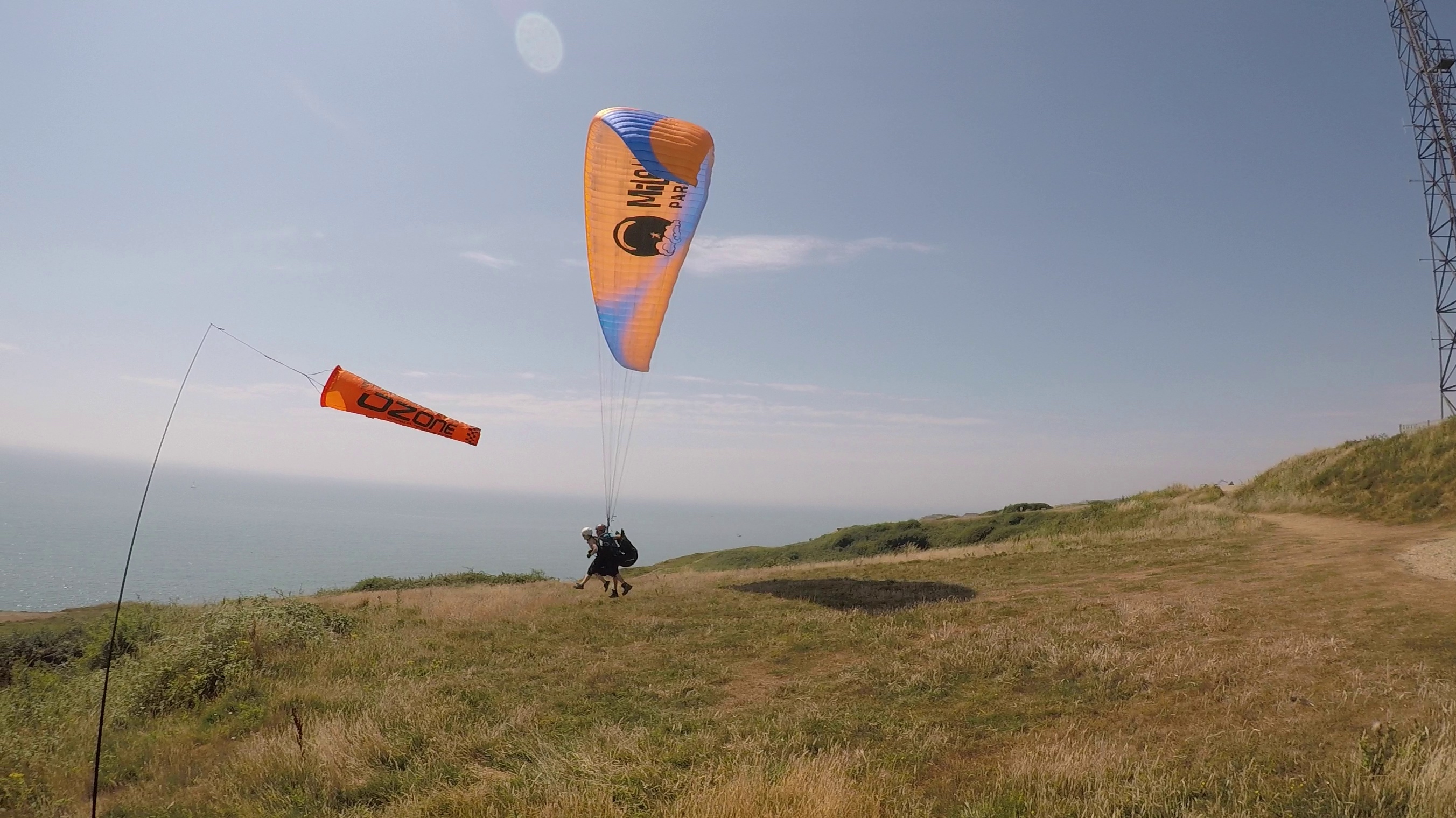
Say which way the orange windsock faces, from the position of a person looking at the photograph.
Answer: facing to the left of the viewer

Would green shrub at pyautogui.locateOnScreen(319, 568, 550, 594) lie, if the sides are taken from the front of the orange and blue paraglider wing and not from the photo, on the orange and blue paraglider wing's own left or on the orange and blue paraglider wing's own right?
on the orange and blue paraglider wing's own right

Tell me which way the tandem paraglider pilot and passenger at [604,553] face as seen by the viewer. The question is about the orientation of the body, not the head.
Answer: to the viewer's left

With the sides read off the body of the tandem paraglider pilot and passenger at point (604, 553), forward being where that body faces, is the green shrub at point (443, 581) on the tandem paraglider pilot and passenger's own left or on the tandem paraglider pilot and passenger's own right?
on the tandem paraglider pilot and passenger's own right

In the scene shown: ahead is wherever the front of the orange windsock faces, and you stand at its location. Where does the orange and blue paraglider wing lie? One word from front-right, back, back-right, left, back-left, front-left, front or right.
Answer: back

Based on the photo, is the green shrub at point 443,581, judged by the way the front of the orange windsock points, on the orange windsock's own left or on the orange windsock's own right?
on the orange windsock's own right

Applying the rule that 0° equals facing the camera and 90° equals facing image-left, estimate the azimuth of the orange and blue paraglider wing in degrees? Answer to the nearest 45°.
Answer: approximately 90°
